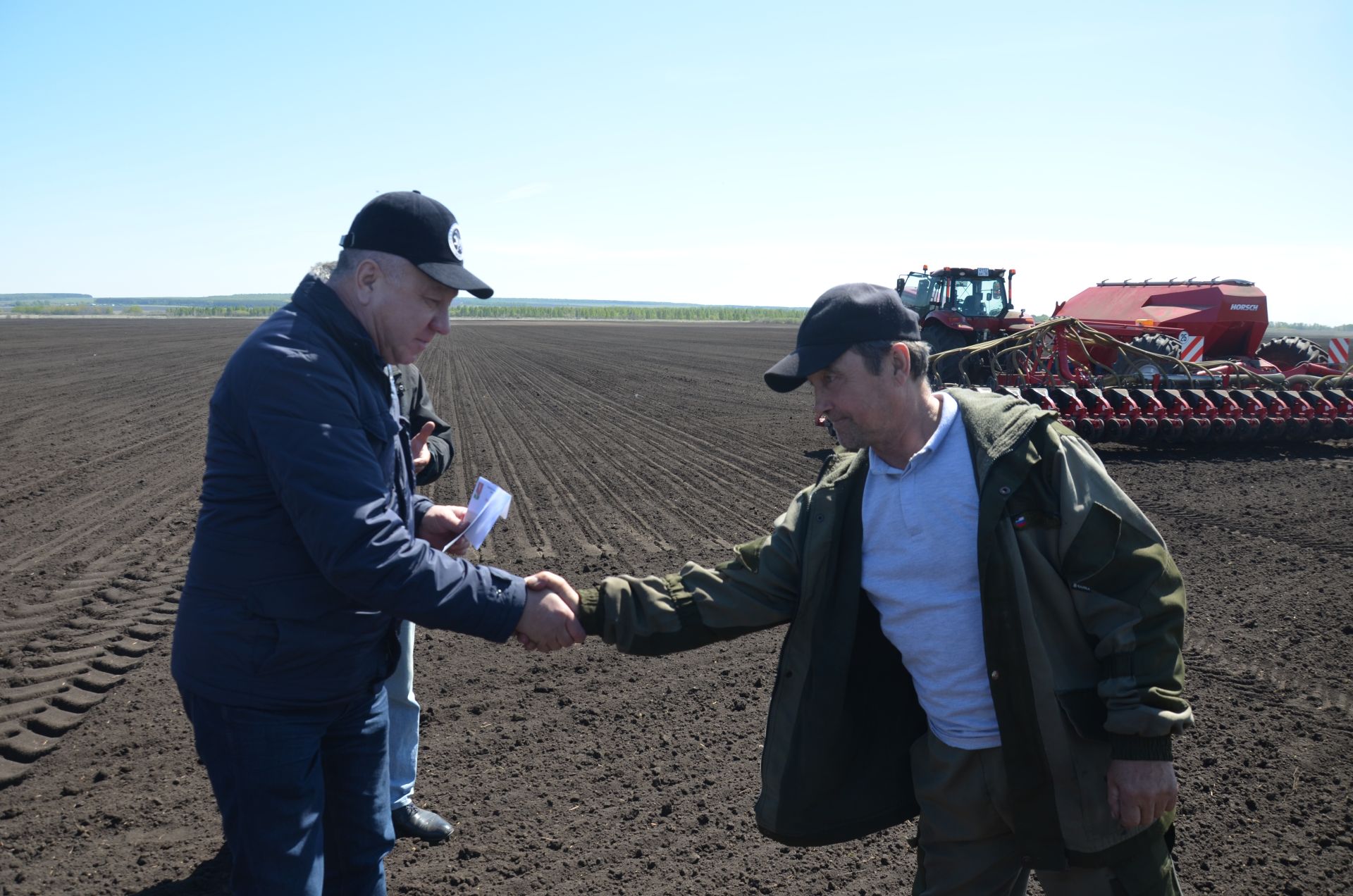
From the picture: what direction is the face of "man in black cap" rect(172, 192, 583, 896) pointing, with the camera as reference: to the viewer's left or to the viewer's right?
to the viewer's right

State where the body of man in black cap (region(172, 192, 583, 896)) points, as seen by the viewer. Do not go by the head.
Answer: to the viewer's right

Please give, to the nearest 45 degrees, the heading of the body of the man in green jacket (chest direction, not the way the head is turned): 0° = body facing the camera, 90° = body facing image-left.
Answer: approximately 45°

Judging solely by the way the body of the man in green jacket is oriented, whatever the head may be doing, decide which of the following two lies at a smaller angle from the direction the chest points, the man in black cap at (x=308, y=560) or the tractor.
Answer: the man in black cap

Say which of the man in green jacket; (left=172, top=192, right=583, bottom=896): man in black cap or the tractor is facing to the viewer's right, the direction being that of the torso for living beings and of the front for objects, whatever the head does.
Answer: the man in black cap

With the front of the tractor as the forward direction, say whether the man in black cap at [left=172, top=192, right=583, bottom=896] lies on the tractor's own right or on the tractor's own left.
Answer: on the tractor's own left

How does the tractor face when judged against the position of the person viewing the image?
facing away from the viewer and to the left of the viewer

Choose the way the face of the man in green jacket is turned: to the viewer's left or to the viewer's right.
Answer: to the viewer's left

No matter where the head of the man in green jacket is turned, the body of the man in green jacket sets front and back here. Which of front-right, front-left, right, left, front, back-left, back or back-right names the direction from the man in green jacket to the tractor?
back-right

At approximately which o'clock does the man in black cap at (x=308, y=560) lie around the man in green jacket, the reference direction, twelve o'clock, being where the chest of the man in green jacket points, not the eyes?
The man in black cap is roughly at 1 o'clock from the man in green jacket.

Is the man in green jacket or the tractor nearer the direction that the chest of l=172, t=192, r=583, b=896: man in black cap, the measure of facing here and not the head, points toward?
the man in green jacket

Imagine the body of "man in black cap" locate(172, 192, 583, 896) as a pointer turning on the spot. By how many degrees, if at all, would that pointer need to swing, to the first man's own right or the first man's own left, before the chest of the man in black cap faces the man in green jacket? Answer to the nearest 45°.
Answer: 0° — they already face them

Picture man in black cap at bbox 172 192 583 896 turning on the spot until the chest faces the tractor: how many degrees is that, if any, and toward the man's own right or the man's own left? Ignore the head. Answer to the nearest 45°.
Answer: approximately 45° to the man's own left
